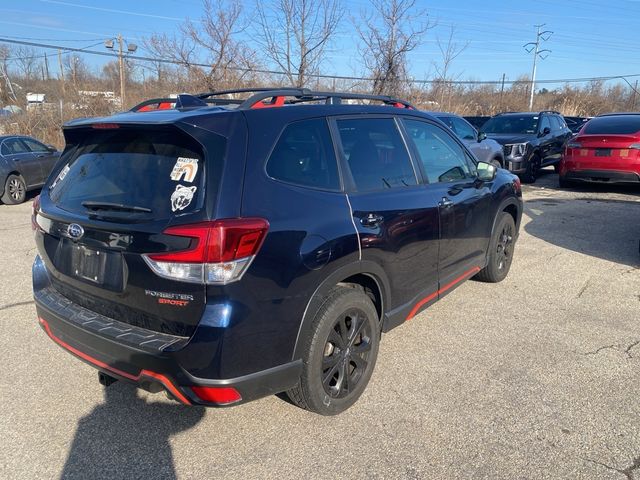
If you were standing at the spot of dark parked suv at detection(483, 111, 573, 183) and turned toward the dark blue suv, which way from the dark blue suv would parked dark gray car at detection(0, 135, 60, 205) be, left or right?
right

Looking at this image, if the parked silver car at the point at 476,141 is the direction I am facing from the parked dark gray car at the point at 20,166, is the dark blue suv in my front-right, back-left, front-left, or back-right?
front-right

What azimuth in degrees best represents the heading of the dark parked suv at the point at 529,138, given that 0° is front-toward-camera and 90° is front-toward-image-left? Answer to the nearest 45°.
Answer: approximately 45°

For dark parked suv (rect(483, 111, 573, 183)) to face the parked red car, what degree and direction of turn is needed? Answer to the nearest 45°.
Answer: approximately 90° to its left

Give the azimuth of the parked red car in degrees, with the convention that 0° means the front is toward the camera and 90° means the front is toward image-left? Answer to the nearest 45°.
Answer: approximately 180°

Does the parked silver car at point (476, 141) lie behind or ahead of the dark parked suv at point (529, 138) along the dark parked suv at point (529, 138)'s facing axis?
ahead

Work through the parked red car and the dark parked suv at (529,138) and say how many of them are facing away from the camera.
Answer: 1

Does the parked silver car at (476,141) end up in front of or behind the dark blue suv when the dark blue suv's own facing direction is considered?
in front

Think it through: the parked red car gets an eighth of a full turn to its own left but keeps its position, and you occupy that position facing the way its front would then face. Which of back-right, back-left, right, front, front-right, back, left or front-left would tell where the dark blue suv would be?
back-left

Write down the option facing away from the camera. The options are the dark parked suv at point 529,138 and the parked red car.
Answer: the parked red car

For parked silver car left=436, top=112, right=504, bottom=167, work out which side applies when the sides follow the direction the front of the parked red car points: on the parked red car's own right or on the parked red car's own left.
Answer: on the parked red car's own left

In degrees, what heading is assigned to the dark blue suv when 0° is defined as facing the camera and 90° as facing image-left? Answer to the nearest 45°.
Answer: approximately 225°
